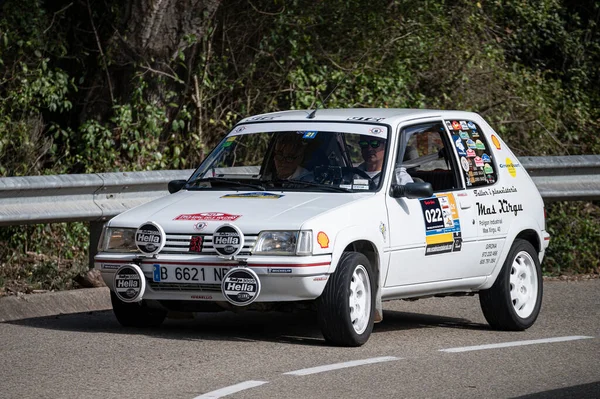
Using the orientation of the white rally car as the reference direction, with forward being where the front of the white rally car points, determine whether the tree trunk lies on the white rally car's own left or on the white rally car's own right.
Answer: on the white rally car's own right

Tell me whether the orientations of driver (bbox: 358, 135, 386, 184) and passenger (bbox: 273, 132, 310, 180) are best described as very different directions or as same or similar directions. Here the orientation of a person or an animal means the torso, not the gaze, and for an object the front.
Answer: same or similar directions

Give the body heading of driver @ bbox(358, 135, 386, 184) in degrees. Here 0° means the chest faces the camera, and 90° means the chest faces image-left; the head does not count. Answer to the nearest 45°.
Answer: approximately 45°

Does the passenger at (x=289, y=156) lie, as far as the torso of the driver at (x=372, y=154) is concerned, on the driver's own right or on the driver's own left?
on the driver's own right

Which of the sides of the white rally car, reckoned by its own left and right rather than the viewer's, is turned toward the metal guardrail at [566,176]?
back

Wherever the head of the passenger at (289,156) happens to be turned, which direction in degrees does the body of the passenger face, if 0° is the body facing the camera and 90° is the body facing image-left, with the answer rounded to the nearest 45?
approximately 45°

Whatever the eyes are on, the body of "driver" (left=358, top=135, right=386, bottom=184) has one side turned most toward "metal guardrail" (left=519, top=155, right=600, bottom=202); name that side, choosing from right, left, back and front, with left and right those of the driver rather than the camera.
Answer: back

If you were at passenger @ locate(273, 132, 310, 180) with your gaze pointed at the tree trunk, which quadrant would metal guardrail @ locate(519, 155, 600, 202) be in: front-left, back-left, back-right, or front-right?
front-right

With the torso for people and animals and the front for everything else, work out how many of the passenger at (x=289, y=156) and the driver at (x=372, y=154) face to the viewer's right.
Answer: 0

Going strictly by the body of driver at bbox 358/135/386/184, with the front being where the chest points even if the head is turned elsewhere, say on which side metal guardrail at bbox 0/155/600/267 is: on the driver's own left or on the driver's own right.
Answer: on the driver's own right
